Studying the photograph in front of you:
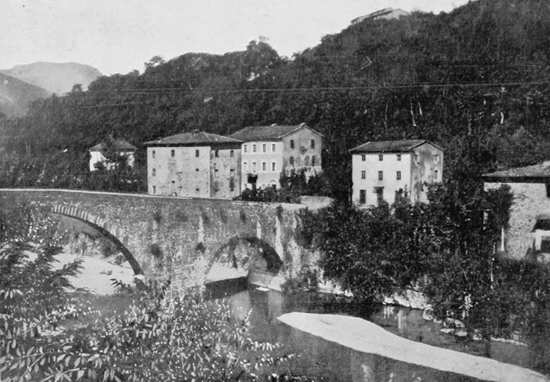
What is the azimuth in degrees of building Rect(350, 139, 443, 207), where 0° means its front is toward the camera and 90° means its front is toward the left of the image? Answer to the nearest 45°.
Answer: approximately 45°

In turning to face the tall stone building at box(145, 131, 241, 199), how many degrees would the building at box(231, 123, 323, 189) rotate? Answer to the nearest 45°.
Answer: approximately 45° to its right

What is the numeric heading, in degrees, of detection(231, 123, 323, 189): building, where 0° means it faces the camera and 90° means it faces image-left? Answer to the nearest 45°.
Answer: approximately 45°

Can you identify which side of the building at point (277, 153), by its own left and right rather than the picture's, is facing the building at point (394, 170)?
left

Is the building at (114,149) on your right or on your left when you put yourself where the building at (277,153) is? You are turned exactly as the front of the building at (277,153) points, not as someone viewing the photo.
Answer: on your right

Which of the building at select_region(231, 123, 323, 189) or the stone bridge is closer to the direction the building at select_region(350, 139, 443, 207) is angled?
the stone bridge

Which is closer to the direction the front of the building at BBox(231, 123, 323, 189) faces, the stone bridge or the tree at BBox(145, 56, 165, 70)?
the stone bridge

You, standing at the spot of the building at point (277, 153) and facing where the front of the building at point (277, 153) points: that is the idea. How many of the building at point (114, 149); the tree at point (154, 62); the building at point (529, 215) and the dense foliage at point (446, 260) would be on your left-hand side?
2

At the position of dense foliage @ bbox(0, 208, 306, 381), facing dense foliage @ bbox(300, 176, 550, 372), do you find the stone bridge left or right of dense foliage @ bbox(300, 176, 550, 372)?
left

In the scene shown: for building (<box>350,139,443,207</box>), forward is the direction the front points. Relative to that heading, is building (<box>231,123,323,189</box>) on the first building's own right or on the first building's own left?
on the first building's own right
